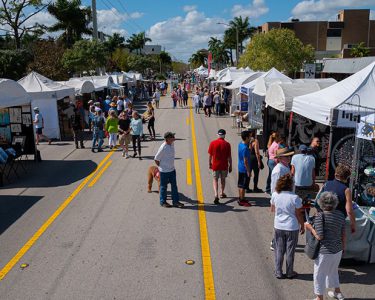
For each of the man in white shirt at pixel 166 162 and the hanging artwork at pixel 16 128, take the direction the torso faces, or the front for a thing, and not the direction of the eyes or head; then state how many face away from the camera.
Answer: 0

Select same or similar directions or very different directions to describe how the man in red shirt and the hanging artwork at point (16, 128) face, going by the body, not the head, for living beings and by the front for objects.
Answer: very different directions

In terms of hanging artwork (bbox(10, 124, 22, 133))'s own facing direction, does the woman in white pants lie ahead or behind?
ahead

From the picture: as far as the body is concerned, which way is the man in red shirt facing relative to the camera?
away from the camera

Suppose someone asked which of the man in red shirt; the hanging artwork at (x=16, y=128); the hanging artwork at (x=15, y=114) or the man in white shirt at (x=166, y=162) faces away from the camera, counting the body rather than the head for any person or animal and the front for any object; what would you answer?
the man in red shirt
